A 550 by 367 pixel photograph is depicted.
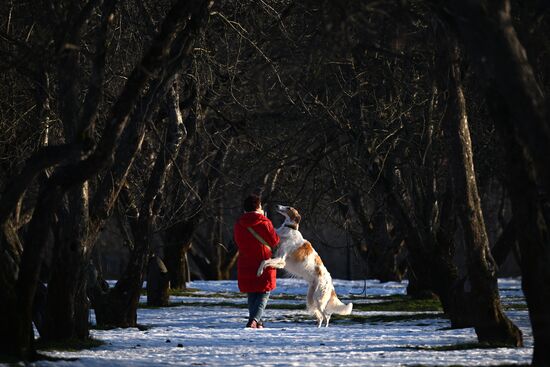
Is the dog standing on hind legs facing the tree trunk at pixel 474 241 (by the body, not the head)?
no

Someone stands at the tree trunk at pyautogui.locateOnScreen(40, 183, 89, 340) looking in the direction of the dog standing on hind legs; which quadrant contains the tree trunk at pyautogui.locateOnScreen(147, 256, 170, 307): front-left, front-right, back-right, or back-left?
front-left

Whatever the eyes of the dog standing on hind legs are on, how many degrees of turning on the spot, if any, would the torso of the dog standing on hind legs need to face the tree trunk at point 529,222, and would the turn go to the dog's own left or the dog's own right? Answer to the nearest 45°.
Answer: approximately 90° to the dog's own left

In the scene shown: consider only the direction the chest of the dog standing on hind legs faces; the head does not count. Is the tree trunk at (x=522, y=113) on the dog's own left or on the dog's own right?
on the dog's own left

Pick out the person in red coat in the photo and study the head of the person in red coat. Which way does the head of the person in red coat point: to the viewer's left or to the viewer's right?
to the viewer's right

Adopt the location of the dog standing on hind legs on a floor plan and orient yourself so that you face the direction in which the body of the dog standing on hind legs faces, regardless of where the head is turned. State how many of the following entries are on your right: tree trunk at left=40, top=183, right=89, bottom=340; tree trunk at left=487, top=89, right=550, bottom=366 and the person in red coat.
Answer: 0

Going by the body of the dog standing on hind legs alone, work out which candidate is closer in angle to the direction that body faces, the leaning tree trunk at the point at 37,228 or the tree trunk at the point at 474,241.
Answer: the leaning tree trunk

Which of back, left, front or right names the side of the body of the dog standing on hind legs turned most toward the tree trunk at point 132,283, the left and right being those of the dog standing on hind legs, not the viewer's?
front

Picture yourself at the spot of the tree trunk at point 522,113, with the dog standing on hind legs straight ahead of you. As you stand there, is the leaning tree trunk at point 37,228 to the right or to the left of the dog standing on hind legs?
left

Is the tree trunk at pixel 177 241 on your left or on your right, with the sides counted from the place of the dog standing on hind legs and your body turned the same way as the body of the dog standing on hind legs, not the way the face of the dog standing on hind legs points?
on your right

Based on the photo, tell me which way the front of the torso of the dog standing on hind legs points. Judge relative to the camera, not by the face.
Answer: to the viewer's left

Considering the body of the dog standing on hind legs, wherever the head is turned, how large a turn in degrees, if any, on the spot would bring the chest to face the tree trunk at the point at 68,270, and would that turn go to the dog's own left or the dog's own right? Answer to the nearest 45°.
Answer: approximately 45° to the dog's own left

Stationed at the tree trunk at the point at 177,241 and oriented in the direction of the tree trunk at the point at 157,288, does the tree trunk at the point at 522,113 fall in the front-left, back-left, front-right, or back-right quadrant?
front-left

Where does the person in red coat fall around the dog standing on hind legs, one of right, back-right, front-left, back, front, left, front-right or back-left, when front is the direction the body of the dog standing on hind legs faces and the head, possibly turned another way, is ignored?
front-left

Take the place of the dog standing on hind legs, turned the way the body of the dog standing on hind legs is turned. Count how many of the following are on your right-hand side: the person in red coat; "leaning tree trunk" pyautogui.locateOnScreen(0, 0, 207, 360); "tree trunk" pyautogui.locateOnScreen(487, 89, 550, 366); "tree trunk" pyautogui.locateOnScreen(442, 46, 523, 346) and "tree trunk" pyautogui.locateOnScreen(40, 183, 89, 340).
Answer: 0
